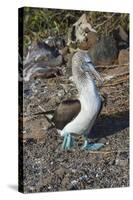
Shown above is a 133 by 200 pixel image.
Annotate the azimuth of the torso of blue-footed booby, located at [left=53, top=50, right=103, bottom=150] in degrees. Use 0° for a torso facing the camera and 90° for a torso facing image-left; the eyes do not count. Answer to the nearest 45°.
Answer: approximately 315°
